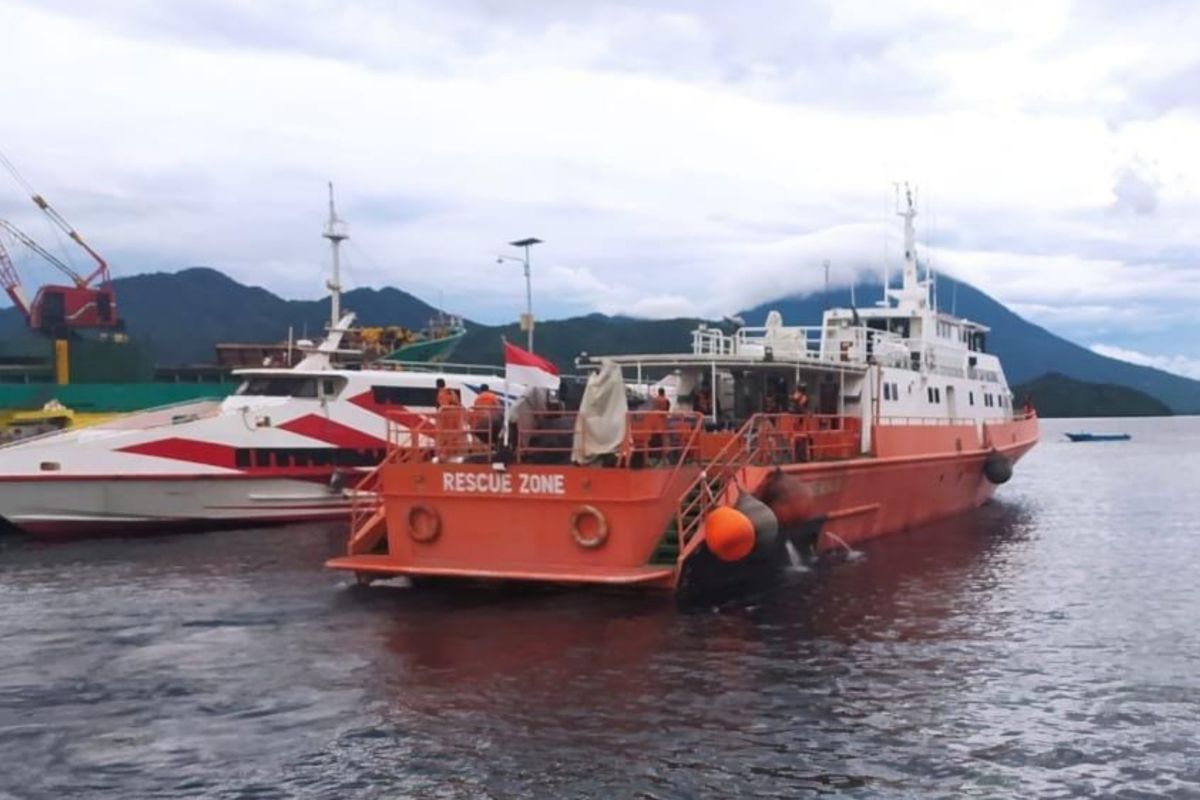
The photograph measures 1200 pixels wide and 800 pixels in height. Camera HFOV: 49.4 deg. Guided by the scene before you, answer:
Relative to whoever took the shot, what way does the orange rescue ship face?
facing away from the viewer and to the right of the viewer
